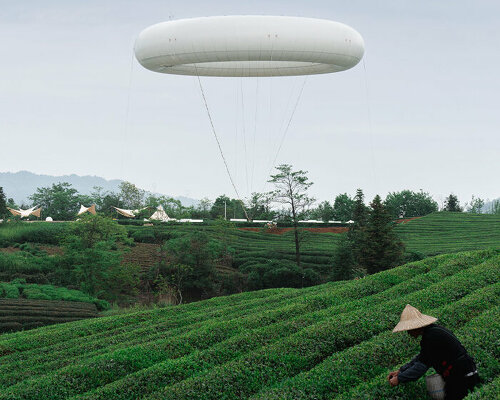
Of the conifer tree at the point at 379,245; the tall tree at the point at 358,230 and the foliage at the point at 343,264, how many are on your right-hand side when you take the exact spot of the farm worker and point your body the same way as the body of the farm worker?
3

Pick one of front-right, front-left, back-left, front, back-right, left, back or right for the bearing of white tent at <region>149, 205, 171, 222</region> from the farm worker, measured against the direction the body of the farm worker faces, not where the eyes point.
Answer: front-right

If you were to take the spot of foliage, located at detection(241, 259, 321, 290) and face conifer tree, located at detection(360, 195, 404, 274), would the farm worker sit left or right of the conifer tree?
right

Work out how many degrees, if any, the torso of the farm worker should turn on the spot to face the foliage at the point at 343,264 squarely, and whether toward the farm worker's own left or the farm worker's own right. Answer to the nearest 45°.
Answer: approximately 90° to the farm worker's own right

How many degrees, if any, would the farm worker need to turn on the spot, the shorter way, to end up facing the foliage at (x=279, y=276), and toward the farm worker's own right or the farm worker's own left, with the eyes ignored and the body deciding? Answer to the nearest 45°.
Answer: approximately 90° to the farm worker's own right

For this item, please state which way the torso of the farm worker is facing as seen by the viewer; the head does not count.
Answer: to the viewer's left

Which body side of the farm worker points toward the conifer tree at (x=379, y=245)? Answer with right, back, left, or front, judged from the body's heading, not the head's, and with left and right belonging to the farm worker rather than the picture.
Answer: right

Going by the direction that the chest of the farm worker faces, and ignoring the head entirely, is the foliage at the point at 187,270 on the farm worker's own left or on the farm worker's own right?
on the farm worker's own right
